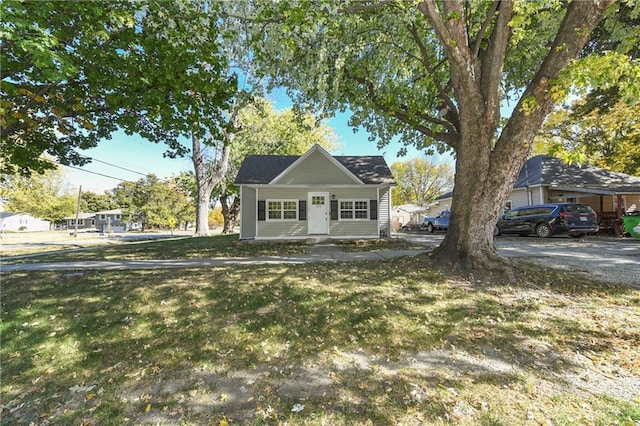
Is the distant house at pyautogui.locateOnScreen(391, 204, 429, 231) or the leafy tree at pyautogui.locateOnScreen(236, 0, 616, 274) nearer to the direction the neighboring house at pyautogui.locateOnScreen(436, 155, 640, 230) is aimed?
the leafy tree

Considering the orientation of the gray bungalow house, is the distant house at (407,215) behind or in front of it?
behind

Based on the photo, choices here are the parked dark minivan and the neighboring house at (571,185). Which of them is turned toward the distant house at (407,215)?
the parked dark minivan

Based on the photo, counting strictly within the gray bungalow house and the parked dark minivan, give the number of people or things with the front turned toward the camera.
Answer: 1

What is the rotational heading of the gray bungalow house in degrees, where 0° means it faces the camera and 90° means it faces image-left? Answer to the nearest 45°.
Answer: approximately 0°

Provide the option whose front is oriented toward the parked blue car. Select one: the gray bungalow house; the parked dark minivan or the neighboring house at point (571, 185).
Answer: the parked dark minivan

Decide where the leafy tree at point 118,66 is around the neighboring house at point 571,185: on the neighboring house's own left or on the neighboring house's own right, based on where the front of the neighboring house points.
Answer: on the neighboring house's own right

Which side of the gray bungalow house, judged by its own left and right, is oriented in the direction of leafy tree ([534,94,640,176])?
left

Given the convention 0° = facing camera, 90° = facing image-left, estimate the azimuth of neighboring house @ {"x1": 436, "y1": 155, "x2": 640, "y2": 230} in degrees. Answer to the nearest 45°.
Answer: approximately 315°

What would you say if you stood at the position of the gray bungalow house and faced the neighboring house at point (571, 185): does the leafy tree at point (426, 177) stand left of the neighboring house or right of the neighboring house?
left

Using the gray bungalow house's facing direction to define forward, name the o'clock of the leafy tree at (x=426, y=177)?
The leafy tree is roughly at 7 o'clock from the gray bungalow house.

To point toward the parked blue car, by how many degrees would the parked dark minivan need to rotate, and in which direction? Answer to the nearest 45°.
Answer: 0° — it already faces it

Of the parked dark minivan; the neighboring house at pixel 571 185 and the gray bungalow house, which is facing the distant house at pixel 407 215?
the parked dark minivan
